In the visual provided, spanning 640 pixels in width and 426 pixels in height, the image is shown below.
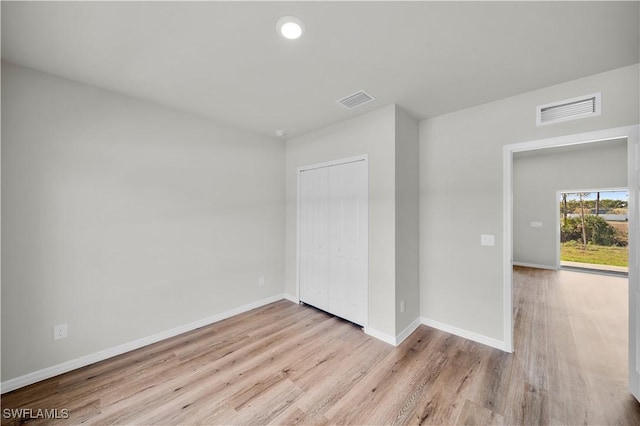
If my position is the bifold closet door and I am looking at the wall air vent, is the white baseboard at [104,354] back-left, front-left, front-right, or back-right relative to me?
back-right

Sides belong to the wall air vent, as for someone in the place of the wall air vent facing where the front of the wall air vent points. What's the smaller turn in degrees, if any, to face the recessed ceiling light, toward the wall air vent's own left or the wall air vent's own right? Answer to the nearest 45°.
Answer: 0° — it already faces it

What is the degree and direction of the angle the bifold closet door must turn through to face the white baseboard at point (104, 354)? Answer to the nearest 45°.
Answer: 0° — it already faces it

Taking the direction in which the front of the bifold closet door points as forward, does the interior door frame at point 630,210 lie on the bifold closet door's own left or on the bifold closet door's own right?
on the bifold closet door's own left

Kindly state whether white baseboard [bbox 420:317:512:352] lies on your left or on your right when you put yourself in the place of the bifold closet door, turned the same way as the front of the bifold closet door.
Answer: on your left
